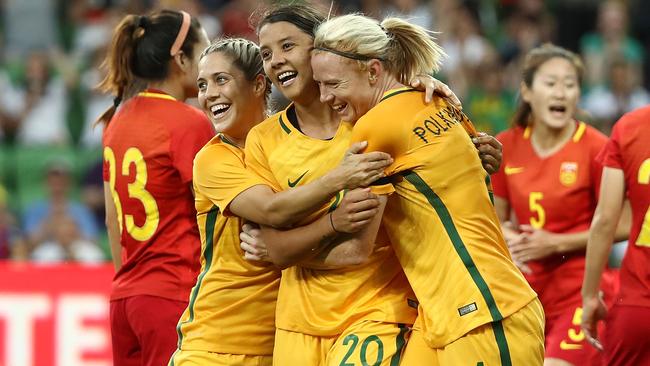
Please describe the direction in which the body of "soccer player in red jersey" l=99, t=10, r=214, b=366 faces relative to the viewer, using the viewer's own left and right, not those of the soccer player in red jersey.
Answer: facing away from the viewer and to the right of the viewer

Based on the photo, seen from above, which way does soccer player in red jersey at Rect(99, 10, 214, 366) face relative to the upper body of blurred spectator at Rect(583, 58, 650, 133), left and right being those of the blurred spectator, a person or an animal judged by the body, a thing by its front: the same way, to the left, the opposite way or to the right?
the opposite way

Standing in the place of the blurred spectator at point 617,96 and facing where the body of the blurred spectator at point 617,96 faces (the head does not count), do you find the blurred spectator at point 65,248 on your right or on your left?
on your right

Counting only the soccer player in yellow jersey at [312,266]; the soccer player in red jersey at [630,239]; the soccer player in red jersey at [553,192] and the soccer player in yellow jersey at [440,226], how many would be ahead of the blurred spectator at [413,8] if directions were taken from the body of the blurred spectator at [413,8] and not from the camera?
4

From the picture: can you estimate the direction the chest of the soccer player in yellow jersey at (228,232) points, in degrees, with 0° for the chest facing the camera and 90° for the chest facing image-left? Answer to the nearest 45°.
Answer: approximately 315°

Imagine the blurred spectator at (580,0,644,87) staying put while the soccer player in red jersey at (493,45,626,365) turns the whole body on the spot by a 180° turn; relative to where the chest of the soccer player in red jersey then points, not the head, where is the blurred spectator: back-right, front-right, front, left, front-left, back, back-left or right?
front

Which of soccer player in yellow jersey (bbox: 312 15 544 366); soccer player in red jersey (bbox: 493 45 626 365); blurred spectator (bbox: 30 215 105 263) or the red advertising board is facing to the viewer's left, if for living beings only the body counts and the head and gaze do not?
the soccer player in yellow jersey

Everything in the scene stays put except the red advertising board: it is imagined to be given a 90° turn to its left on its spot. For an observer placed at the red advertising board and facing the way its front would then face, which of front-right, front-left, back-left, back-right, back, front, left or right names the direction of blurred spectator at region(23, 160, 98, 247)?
left

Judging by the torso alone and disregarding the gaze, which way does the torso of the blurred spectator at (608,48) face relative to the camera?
toward the camera

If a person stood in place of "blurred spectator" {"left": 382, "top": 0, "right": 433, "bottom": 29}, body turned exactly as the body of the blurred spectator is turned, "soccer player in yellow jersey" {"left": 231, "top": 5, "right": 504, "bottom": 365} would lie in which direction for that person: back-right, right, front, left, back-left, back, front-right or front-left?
front

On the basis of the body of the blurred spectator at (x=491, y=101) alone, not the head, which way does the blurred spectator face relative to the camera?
toward the camera

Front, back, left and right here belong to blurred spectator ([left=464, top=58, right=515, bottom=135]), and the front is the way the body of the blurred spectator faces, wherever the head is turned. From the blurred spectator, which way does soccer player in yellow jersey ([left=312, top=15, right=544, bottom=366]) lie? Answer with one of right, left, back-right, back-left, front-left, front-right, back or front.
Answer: front
